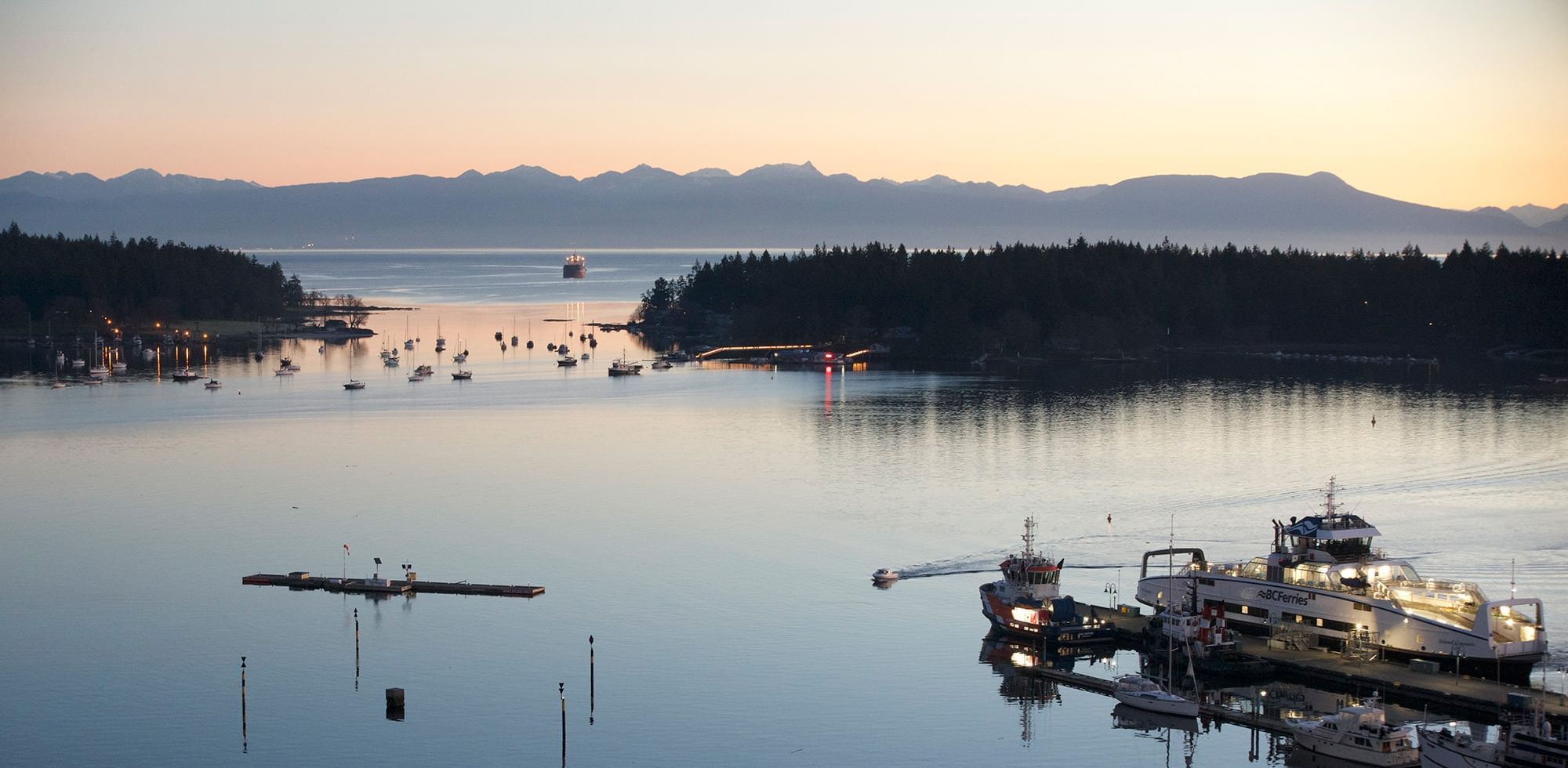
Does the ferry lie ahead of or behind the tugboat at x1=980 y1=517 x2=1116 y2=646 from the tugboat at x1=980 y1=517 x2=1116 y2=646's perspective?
behind

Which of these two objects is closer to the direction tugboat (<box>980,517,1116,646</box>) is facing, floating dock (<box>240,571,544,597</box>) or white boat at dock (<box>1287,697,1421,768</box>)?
the floating dock

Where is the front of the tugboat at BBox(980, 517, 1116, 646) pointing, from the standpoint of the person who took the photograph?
facing away from the viewer and to the left of the viewer

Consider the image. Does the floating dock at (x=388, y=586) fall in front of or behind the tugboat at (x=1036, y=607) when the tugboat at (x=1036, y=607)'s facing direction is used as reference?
in front

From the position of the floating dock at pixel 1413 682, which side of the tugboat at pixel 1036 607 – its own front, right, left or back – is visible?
back

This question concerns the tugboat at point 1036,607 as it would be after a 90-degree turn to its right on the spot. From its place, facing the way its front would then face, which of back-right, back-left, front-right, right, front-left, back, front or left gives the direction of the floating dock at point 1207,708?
right

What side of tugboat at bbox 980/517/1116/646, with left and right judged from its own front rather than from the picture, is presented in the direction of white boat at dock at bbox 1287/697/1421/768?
back

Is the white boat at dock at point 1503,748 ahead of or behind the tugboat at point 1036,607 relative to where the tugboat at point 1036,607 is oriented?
behind

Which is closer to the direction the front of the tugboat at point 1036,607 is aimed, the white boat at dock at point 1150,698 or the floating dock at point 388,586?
the floating dock

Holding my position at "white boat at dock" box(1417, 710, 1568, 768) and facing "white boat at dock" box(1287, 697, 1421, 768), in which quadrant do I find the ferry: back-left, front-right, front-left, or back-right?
front-right

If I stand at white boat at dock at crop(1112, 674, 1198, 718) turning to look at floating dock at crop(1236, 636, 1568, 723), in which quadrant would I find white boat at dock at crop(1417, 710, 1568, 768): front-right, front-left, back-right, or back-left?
front-right
